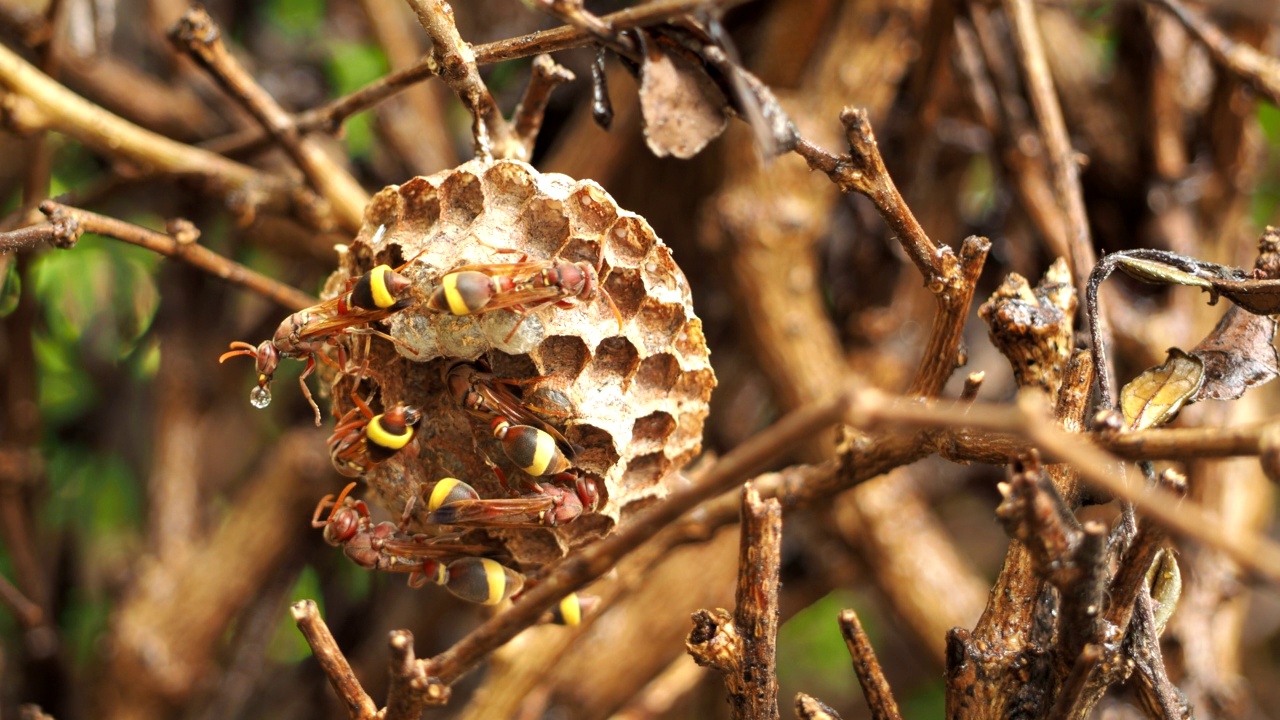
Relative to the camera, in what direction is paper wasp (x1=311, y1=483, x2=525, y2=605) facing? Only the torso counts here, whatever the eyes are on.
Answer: to the viewer's left

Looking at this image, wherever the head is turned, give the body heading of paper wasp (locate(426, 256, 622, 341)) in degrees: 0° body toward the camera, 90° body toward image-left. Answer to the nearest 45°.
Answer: approximately 270°

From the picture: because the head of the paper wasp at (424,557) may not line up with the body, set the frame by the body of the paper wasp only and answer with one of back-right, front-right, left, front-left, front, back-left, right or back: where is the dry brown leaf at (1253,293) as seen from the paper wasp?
back-left

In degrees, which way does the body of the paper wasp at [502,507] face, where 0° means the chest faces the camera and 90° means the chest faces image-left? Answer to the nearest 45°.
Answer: approximately 270°

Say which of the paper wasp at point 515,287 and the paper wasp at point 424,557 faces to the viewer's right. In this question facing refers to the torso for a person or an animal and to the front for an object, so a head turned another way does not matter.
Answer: the paper wasp at point 515,287

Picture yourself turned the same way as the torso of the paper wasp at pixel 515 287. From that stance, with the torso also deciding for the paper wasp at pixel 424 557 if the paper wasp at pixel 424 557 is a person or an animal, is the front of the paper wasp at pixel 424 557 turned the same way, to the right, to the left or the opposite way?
the opposite way

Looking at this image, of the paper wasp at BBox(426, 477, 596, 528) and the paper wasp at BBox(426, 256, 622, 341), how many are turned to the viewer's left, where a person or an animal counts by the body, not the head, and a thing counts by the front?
0
